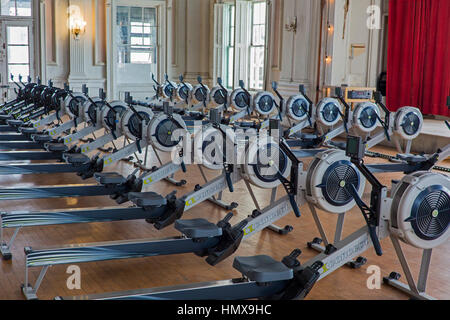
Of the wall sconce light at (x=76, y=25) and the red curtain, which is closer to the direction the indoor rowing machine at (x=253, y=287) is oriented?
the red curtain

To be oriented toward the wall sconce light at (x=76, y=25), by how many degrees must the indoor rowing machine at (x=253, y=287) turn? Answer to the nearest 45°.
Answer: approximately 90° to its left

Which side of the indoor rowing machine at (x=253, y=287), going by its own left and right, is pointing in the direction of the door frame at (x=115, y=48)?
left

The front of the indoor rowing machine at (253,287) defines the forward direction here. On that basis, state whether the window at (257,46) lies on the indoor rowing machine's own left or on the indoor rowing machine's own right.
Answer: on the indoor rowing machine's own left

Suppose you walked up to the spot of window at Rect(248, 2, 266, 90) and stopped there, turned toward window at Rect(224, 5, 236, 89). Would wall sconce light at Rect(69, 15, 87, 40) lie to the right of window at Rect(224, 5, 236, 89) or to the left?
left

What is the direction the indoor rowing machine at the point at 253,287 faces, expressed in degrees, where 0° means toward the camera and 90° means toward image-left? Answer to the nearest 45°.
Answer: approximately 270°

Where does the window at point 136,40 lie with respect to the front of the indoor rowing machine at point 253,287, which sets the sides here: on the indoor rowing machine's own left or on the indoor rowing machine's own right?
on the indoor rowing machine's own left

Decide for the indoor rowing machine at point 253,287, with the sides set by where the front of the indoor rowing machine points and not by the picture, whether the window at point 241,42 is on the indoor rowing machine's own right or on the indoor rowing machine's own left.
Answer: on the indoor rowing machine's own left

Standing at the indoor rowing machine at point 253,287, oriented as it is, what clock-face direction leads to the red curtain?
The red curtain is roughly at 10 o'clock from the indoor rowing machine.
